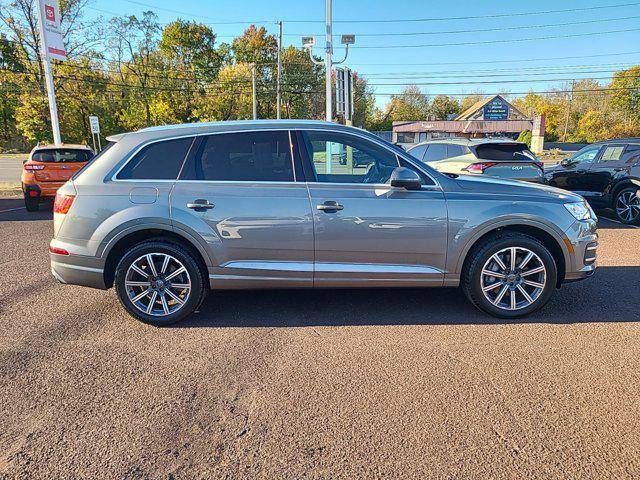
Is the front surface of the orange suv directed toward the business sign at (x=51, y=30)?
yes

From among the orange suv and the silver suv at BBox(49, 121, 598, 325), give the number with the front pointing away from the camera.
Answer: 1

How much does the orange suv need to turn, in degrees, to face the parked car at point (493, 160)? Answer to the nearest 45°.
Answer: approximately 135° to its right

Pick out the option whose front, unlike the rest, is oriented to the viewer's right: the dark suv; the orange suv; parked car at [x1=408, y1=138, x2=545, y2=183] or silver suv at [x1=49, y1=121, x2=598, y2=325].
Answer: the silver suv

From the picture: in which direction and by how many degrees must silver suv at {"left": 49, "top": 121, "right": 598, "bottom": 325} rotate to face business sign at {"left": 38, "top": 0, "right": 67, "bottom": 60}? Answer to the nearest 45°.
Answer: approximately 135° to its left

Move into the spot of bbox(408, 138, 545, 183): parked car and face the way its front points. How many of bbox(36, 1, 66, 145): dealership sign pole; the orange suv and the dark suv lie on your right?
1

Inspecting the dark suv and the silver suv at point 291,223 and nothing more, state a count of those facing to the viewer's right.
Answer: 1

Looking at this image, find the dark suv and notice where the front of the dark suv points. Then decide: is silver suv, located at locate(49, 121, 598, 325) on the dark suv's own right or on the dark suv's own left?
on the dark suv's own left

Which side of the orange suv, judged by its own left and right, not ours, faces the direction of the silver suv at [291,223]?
back

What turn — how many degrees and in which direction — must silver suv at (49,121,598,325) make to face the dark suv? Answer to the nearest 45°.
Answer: approximately 45° to its left

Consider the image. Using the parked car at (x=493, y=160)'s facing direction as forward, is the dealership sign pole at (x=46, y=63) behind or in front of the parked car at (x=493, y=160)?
in front

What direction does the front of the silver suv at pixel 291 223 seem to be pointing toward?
to the viewer's right

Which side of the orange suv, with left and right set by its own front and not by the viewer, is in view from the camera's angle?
back
